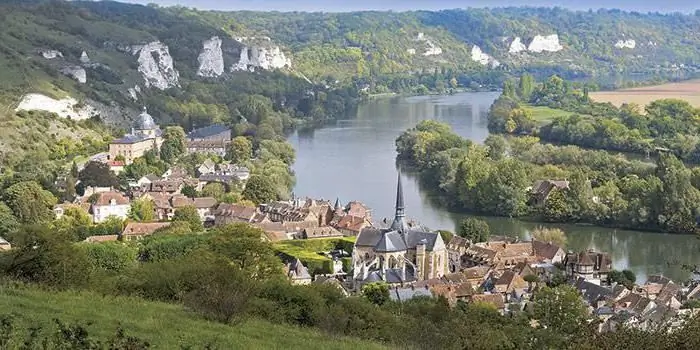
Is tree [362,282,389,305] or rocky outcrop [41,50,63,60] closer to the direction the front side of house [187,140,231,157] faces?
the tree

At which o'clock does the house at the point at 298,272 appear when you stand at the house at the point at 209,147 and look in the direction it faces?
the house at the point at 298,272 is roughly at 12 o'clock from the house at the point at 209,147.

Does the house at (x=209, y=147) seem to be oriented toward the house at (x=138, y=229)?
yes

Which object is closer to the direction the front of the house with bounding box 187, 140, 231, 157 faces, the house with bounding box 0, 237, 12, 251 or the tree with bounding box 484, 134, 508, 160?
the house

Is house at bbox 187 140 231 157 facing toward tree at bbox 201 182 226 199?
yes

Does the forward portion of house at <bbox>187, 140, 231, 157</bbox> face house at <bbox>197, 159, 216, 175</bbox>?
yes

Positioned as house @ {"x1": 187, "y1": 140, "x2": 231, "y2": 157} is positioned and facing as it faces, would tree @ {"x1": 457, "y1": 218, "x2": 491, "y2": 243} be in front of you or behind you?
in front

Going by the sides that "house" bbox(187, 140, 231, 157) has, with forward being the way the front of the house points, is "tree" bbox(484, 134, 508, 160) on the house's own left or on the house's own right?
on the house's own left

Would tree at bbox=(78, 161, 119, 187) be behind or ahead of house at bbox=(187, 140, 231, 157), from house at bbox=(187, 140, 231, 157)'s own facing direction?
ahead

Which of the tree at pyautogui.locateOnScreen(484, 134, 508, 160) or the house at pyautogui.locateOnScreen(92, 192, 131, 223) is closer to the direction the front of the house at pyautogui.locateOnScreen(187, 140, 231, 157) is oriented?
the house

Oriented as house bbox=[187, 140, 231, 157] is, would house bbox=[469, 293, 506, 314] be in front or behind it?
in front

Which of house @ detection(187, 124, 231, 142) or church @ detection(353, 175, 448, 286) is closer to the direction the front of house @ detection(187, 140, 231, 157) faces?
the church

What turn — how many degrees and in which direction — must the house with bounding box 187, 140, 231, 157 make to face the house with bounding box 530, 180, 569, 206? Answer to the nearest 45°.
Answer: approximately 45° to its left

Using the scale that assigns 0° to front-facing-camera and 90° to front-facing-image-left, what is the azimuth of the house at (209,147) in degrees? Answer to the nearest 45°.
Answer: approximately 0°
